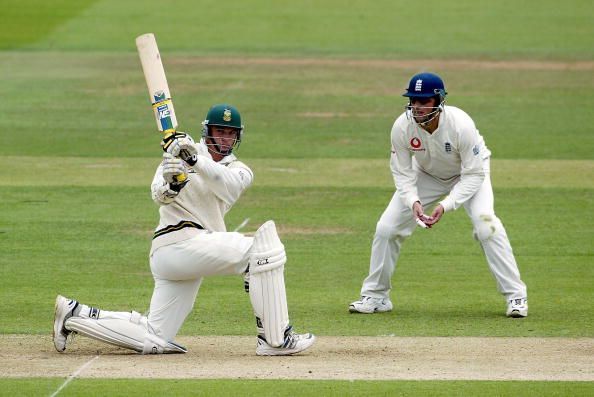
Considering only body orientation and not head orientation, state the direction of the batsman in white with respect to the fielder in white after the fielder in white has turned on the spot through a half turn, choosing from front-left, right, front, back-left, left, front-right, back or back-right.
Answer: back

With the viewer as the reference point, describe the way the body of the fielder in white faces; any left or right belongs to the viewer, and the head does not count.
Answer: facing the viewer and to the left of the viewer
